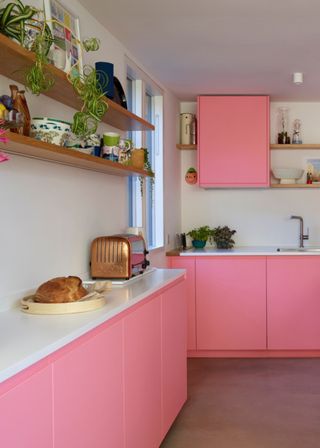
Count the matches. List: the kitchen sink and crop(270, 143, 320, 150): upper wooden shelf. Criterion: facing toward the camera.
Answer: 2

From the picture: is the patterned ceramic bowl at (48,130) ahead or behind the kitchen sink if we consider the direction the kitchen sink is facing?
ahead

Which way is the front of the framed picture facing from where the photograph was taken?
facing the viewer and to the right of the viewer

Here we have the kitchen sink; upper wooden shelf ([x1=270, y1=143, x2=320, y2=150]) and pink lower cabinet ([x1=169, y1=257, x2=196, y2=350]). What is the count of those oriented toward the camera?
3

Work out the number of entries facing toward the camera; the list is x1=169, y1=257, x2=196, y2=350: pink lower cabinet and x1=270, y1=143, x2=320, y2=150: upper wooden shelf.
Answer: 2

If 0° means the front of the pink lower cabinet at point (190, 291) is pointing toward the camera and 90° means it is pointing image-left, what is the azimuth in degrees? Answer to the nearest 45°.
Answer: approximately 0°

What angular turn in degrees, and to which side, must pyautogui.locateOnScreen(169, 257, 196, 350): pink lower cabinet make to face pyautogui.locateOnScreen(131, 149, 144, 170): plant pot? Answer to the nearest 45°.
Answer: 0° — it already faces it

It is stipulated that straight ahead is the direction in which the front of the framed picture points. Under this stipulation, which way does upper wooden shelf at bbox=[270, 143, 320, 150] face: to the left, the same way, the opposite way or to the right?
to the right

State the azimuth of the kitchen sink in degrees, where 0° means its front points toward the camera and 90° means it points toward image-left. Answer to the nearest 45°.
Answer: approximately 0°

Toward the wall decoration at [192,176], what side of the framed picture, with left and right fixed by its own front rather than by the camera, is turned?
left
